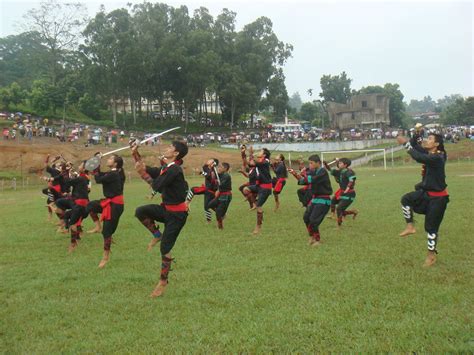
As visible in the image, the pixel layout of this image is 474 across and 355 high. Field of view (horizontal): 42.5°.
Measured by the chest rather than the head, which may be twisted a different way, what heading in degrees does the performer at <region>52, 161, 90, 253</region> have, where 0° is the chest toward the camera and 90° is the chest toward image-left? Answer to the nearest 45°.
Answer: approximately 90°

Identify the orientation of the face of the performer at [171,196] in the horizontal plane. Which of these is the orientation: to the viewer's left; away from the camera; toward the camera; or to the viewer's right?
to the viewer's left

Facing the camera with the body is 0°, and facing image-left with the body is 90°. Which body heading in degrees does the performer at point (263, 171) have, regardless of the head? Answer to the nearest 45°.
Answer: approximately 90°

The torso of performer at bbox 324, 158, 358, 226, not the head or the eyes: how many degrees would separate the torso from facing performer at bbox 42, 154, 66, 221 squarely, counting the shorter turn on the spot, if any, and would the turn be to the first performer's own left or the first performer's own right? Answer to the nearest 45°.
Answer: approximately 45° to the first performer's own right

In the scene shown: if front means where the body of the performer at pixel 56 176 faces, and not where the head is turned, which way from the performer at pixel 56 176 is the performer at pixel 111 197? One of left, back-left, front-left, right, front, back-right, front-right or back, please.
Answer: left

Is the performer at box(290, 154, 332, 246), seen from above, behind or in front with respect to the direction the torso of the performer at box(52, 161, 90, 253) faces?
behind

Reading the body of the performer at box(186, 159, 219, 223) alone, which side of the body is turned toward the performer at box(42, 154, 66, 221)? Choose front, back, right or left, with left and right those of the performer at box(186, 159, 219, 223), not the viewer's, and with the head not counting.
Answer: front

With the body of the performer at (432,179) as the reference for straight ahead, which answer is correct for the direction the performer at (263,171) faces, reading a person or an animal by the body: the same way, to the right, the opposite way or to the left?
the same way

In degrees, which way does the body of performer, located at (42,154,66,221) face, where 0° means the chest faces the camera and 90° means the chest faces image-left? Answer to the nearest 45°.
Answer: approximately 90°

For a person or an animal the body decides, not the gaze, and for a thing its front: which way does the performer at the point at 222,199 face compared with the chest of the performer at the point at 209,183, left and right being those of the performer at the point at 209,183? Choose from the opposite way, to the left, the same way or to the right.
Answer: the same way

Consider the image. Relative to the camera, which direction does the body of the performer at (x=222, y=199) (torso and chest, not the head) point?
to the viewer's left

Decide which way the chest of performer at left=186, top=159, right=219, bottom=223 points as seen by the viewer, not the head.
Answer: to the viewer's left

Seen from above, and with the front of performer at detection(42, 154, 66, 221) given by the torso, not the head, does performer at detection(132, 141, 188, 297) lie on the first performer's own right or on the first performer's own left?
on the first performer's own left

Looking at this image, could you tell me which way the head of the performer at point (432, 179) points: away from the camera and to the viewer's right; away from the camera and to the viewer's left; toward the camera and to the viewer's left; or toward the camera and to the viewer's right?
toward the camera and to the viewer's left
